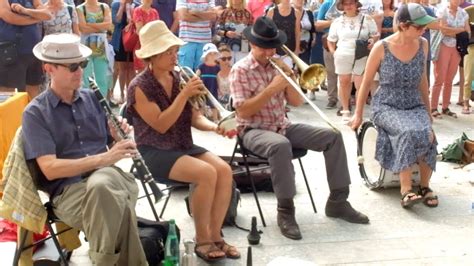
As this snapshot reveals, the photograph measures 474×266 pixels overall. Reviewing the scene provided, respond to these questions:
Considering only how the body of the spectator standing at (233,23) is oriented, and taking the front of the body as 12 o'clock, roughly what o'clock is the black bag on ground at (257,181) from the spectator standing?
The black bag on ground is roughly at 12 o'clock from the spectator standing.

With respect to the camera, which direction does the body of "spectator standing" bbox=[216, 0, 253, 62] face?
toward the camera

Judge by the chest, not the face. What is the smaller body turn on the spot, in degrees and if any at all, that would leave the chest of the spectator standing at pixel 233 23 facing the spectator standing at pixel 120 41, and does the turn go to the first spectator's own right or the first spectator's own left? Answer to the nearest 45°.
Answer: approximately 90° to the first spectator's own right

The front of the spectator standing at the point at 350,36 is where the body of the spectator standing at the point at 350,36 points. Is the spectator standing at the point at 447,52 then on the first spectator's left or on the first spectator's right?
on the first spectator's left

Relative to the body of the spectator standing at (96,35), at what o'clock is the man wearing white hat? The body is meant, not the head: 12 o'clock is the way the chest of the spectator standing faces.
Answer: The man wearing white hat is roughly at 12 o'clock from the spectator standing.

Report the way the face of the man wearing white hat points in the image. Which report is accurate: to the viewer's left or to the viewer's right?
to the viewer's right

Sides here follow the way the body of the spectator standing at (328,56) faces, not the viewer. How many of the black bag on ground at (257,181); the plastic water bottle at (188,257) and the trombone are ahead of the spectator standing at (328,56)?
3

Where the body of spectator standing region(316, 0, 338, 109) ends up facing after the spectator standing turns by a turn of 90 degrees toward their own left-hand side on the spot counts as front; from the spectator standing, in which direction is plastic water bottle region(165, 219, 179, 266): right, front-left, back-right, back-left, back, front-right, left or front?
right

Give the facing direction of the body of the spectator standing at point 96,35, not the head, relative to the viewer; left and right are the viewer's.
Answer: facing the viewer

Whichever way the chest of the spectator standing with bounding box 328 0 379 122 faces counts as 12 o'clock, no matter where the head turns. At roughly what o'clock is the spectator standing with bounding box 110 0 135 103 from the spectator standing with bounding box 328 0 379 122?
the spectator standing with bounding box 110 0 135 103 is roughly at 3 o'clock from the spectator standing with bounding box 328 0 379 122.

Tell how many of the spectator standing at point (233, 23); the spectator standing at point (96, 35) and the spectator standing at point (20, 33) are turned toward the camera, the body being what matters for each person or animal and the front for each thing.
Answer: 3

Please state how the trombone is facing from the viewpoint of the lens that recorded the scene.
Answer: facing the viewer and to the right of the viewer

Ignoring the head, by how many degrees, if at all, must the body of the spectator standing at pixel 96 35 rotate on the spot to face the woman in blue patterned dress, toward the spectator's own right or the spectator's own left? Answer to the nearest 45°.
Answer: approximately 45° to the spectator's own left

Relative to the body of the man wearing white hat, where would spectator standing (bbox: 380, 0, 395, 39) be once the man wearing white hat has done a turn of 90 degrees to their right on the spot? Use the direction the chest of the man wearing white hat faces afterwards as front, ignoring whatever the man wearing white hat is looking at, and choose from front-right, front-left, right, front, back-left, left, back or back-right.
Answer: back
